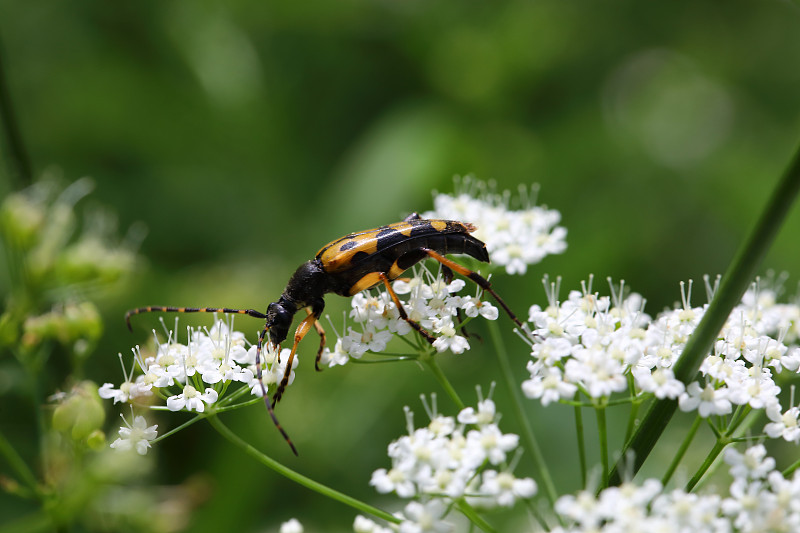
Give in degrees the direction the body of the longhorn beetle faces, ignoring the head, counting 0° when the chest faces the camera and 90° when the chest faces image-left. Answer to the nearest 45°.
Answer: approximately 90°

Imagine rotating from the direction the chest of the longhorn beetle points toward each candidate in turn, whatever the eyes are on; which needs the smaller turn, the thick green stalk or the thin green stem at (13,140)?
the thin green stem
